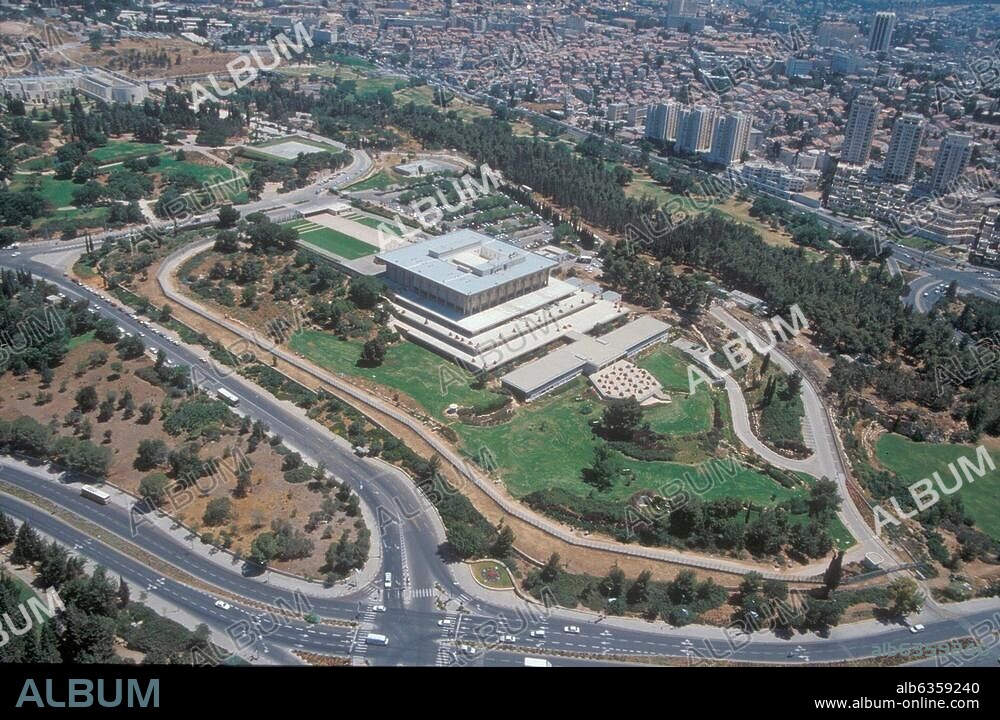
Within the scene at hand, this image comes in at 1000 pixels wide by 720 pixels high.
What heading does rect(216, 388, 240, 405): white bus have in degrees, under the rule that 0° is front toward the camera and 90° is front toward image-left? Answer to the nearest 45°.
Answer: approximately 315°

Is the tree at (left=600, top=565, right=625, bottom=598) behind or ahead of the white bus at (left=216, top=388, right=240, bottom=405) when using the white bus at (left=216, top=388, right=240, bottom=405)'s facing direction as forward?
ahead

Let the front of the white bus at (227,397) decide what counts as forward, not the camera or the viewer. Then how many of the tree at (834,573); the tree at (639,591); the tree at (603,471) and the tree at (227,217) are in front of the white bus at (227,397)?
3

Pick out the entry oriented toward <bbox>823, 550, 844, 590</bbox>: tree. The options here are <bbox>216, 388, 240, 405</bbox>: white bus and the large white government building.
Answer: the white bus

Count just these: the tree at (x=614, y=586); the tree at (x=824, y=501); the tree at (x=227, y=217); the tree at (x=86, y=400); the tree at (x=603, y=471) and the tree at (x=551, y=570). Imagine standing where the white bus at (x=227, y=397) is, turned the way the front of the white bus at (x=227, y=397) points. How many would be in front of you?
4

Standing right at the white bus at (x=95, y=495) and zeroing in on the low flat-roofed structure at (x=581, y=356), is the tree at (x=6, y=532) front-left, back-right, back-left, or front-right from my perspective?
back-right

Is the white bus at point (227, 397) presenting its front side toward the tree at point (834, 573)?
yes

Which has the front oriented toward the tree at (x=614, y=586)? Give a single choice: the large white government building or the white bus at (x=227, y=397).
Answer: the white bus
